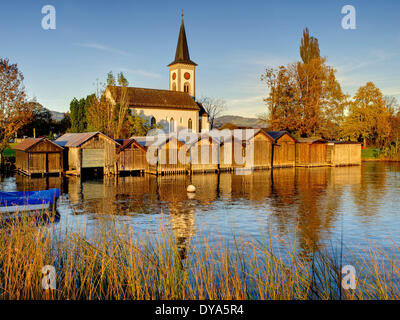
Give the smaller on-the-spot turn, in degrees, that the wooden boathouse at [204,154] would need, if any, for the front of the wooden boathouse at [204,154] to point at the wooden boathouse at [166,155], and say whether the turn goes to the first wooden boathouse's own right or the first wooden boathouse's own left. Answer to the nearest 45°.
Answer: approximately 45° to the first wooden boathouse's own right

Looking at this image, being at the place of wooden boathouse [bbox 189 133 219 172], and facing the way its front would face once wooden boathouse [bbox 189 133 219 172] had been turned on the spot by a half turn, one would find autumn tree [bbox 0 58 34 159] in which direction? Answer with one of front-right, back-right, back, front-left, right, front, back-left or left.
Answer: left

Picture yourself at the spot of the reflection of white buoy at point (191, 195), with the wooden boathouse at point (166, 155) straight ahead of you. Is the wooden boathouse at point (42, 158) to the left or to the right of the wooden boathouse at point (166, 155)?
left

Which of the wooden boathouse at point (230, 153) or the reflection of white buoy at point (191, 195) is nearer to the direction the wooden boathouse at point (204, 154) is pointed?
the reflection of white buoy

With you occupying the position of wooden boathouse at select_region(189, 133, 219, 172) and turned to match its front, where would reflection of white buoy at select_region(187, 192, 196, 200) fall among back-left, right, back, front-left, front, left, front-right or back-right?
front

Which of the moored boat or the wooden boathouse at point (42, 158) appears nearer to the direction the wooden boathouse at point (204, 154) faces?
the moored boat

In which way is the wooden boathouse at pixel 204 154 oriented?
toward the camera

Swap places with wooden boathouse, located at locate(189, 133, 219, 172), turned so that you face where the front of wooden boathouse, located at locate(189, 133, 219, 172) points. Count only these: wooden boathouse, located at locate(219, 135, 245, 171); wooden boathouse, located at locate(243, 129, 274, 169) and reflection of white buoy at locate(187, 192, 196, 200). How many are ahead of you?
1
